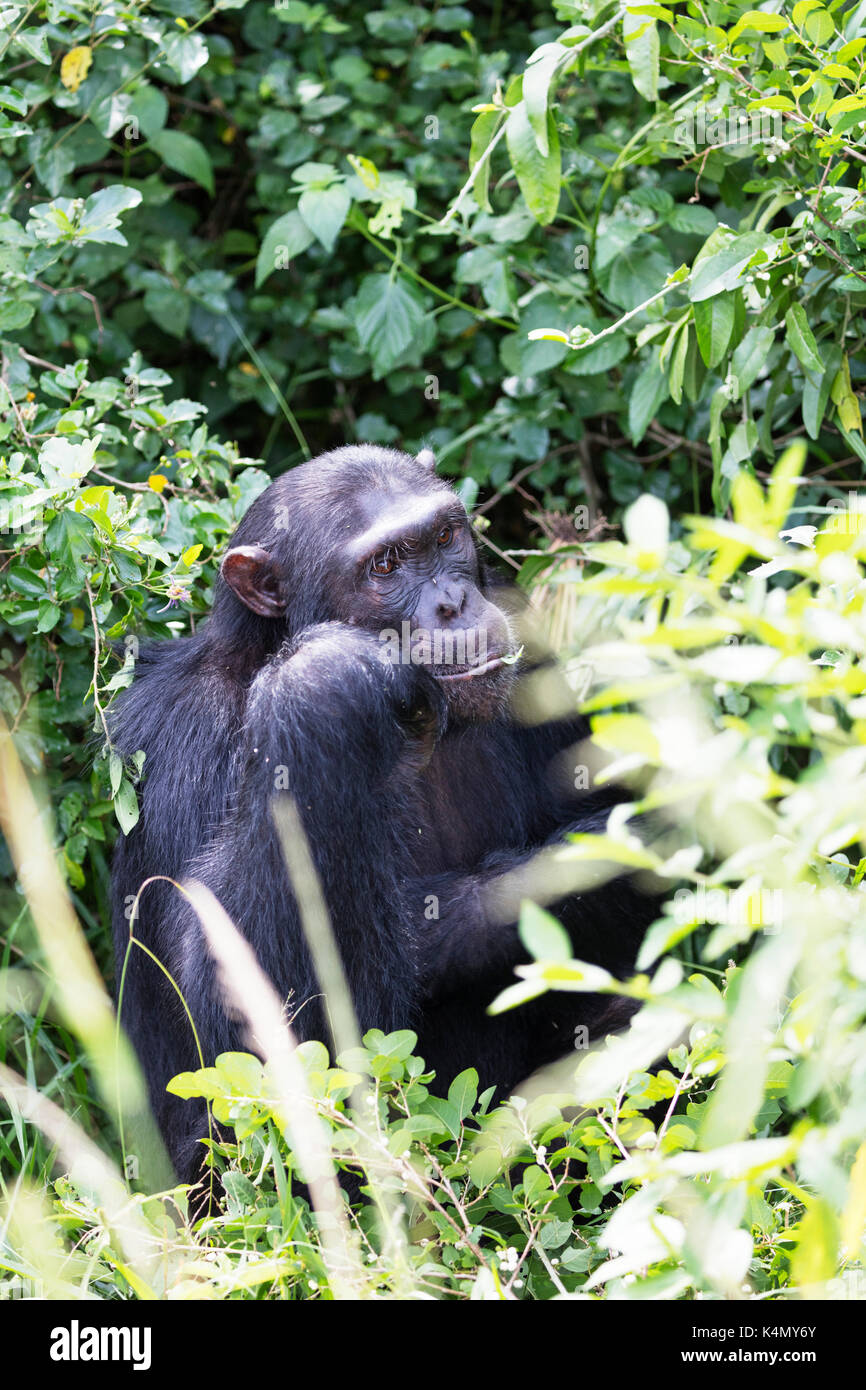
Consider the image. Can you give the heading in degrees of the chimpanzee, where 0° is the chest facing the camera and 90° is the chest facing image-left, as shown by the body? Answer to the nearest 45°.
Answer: approximately 315°

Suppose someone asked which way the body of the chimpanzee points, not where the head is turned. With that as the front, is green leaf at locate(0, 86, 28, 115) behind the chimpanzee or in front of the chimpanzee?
behind
